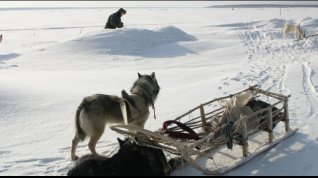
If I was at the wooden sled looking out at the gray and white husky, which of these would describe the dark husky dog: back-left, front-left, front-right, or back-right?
front-left

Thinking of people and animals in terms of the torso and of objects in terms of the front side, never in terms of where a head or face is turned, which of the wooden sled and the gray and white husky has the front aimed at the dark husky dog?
the wooden sled

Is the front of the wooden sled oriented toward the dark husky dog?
yes

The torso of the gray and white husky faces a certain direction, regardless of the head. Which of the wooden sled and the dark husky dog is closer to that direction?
the wooden sled

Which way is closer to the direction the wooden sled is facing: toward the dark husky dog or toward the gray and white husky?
the dark husky dog

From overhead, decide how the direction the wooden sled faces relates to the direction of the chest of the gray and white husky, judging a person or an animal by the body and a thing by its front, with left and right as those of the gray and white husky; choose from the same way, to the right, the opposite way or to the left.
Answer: the opposite way

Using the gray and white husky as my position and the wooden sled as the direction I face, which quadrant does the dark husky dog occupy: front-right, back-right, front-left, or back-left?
front-right

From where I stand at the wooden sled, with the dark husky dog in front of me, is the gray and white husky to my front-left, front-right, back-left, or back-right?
front-right

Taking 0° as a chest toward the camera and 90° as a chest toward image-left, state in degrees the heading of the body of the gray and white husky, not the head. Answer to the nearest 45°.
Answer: approximately 225°

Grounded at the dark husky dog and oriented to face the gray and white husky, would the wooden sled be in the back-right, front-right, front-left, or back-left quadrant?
front-right

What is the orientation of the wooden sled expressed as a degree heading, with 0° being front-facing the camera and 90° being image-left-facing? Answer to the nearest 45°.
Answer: approximately 45°

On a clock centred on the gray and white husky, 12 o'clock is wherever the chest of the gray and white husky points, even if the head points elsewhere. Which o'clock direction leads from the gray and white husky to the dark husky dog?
The dark husky dog is roughly at 4 o'clock from the gray and white husky.

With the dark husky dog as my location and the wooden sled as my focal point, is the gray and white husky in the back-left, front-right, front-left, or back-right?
front-left
